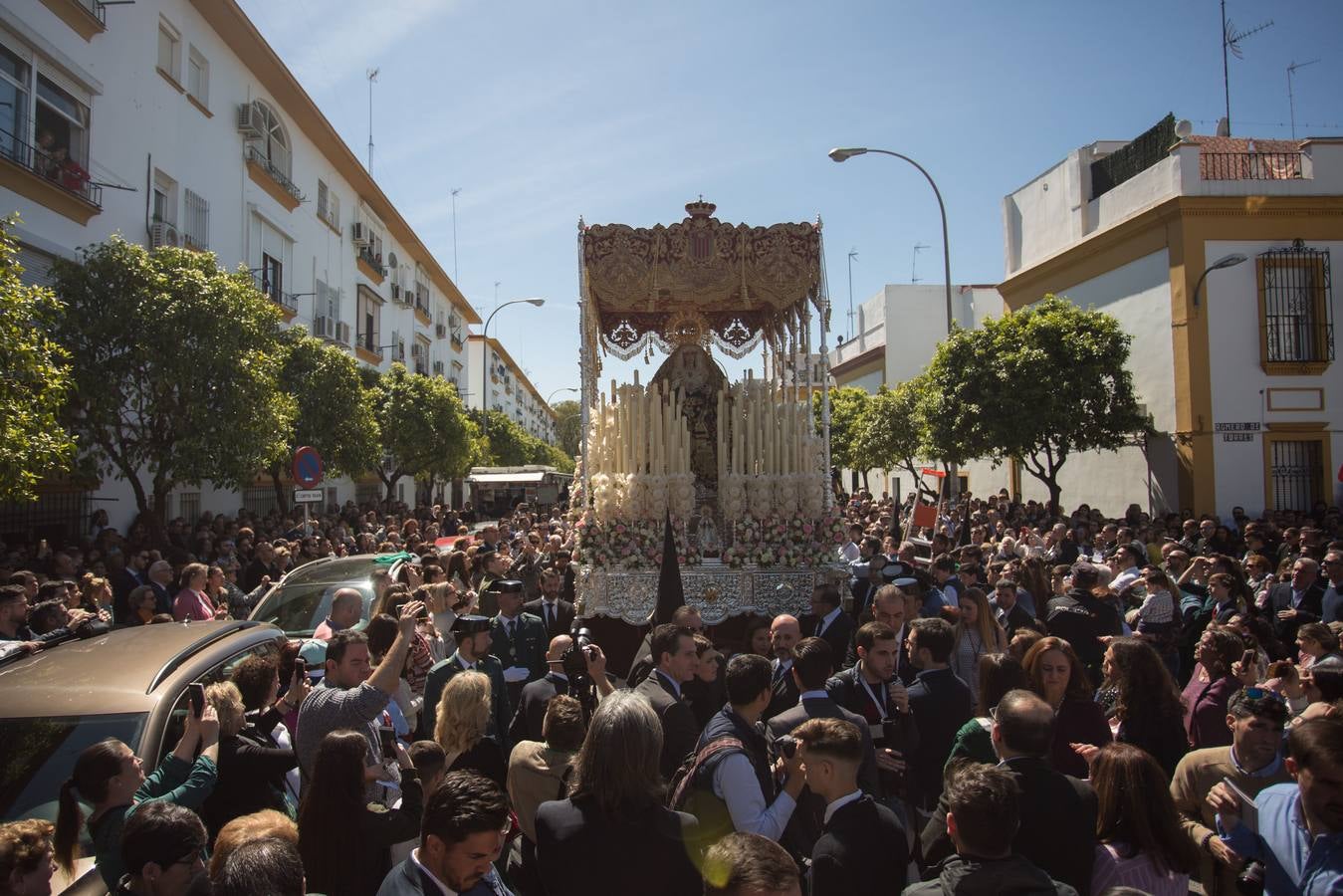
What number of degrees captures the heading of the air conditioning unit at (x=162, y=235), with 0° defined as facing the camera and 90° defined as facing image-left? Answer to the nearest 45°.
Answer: approximately 315°

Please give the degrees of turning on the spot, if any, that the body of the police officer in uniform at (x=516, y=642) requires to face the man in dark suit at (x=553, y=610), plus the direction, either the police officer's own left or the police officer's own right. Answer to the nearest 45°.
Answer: approximately 180°

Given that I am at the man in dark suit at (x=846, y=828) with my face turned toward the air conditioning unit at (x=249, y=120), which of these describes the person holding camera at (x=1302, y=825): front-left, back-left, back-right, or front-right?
back-right

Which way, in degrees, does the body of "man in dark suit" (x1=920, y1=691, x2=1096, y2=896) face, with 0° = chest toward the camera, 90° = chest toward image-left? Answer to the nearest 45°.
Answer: approximately 135°

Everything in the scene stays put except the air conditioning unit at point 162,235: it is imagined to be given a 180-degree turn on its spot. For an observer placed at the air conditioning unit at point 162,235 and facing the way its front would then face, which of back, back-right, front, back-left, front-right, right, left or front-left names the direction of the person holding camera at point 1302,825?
back-left

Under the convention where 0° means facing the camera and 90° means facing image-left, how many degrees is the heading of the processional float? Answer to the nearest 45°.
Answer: approximately 0°

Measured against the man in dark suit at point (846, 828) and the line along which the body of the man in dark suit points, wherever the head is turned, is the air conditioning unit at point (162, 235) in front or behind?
in front

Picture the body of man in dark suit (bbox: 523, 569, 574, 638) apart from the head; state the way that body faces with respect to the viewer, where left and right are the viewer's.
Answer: facing the viewer

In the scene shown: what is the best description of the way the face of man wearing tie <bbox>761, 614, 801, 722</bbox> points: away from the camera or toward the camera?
toward the camera

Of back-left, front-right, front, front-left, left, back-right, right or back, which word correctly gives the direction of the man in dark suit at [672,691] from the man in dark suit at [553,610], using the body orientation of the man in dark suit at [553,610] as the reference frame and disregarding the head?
front

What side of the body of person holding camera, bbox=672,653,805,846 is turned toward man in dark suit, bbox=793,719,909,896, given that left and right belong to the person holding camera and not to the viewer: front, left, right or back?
right

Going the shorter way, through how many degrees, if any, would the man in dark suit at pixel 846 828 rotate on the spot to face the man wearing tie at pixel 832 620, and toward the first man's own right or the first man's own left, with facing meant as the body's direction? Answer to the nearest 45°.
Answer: approximately 45° to the first man's own right

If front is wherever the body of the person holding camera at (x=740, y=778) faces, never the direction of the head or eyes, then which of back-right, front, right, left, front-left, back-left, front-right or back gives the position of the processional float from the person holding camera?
front-left

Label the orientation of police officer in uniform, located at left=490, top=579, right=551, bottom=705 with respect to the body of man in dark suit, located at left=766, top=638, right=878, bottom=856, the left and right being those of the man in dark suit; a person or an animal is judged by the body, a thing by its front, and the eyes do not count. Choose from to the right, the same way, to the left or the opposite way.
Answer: the opposite way

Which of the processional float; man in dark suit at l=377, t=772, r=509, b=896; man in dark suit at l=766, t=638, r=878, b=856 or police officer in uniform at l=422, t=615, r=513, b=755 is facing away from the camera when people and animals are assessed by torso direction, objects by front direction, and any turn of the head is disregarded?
man in dark suit at l=766, t=638, r=878, b=856

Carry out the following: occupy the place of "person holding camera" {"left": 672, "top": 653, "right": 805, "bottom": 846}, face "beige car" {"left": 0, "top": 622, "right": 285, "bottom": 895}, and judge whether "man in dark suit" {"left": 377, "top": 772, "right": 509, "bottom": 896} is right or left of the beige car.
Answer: left

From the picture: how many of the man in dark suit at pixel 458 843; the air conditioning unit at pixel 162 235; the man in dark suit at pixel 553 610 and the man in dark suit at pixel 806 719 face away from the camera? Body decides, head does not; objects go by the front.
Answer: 1
